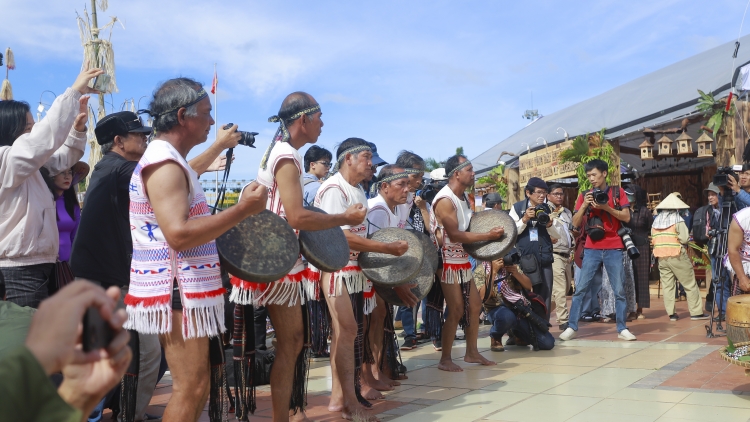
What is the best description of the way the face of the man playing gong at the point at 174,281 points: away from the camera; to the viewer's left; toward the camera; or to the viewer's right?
to the viewer's right

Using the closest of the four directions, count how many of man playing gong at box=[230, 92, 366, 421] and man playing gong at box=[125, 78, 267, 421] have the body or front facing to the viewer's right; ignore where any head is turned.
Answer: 2

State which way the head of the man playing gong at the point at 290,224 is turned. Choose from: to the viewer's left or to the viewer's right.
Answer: to the viewer's right

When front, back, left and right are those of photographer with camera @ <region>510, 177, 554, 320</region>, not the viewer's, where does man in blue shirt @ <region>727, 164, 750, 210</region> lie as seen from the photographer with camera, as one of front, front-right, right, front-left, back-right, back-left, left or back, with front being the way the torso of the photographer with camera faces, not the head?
front-left

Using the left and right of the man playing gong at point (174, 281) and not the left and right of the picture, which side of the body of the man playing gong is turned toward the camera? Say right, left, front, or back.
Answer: right

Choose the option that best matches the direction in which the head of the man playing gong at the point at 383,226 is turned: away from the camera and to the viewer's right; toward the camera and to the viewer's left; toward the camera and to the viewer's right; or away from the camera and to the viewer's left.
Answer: toward the camera and to the viewer's right

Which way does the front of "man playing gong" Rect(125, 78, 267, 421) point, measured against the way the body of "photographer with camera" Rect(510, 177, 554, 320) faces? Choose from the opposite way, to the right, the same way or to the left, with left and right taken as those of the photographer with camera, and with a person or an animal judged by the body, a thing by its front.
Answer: to the left

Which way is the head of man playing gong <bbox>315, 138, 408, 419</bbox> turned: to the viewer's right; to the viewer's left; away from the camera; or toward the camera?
to the viewer's right

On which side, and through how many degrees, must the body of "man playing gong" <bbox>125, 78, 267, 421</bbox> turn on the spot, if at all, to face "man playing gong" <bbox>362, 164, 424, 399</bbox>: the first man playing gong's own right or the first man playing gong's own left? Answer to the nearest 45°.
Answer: approximately 45° to the first man playing gong's own left

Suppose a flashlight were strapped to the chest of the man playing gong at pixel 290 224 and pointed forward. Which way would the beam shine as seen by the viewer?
to the viewer's right
